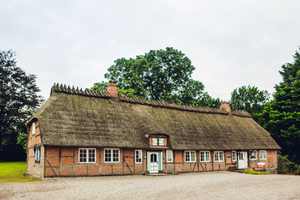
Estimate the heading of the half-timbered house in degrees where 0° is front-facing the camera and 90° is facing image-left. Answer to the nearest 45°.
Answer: approximately 315°

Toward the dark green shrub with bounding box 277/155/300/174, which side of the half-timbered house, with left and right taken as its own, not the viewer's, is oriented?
left

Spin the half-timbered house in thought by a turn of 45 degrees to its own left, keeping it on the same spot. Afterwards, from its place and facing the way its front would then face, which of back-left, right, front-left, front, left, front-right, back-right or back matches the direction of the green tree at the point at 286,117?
front-left

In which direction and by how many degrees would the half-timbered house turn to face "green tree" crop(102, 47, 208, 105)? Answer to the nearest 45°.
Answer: approximately 135° to its left

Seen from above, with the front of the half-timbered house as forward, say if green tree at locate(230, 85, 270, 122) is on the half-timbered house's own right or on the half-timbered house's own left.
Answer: on the half-timbered house's own left
